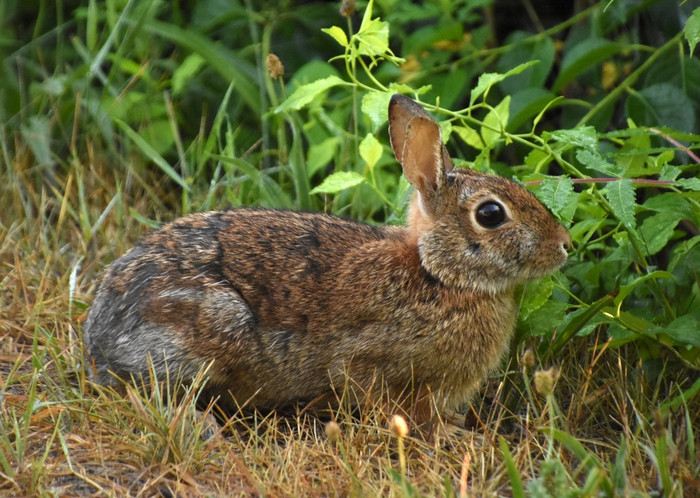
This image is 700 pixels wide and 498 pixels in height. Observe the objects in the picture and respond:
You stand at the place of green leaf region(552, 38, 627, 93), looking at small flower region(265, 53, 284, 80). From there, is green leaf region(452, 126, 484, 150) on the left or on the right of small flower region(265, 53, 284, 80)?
left

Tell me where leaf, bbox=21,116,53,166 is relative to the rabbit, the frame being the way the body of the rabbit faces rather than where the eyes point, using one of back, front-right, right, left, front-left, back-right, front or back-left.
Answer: back-left

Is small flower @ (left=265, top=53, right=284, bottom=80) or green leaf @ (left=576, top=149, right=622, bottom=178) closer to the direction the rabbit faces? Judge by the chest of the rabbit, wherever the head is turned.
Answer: the green leaf

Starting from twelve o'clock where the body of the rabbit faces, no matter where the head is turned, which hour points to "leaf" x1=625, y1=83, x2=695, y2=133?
The leaf is roughly at 11 o'clock from the rabbit.

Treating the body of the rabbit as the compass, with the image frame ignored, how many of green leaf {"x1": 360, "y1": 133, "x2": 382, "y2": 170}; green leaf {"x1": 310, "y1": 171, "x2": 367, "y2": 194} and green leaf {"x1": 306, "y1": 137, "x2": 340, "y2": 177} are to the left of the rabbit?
3

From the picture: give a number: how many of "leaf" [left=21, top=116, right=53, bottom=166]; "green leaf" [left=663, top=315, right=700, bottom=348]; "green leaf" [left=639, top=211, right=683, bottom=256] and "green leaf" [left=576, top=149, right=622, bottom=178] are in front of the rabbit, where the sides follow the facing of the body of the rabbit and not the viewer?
3

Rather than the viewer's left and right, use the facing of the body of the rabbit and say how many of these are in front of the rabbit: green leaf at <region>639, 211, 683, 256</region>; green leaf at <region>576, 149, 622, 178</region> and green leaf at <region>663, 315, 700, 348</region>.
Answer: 3

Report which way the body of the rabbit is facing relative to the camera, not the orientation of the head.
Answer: to the viewer's right
